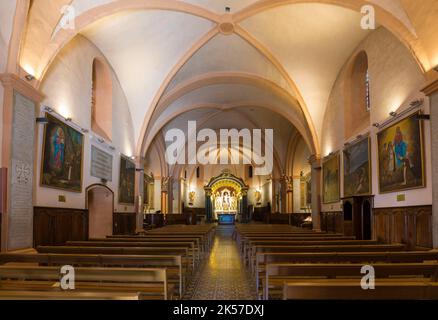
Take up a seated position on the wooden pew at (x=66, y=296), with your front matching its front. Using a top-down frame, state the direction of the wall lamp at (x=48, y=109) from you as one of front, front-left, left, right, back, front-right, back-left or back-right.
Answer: front

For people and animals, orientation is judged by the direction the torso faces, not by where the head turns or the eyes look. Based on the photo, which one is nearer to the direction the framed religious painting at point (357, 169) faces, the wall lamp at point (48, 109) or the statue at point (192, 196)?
the wall lamp

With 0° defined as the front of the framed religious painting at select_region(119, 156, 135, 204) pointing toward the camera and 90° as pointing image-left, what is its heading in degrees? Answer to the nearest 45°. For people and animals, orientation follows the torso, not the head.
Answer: approximately 315°

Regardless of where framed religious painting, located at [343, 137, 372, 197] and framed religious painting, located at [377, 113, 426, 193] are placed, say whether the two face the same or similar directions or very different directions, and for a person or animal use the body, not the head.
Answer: same or similar directions

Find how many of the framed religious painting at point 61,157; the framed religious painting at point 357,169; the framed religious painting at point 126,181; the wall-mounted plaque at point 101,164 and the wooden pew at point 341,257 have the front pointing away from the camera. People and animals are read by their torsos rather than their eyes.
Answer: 1

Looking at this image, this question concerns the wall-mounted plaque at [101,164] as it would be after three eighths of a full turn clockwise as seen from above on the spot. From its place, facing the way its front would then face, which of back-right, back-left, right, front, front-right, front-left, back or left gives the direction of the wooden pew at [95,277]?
left

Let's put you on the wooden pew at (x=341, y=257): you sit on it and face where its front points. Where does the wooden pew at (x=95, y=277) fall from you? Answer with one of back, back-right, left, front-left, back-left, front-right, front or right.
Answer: back-left

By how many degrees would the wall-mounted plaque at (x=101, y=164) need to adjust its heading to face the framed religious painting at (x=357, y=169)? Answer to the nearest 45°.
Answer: approximately 45° to its left

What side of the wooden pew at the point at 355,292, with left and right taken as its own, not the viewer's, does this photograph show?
back

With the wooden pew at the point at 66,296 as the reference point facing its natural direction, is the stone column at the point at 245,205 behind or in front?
in front

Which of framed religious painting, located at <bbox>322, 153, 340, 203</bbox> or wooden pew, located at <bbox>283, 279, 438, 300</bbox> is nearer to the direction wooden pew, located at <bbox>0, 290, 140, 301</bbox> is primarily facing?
the framed religious painting

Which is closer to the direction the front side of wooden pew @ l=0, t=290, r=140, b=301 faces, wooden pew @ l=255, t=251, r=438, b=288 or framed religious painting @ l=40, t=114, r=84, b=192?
the framed religious painting

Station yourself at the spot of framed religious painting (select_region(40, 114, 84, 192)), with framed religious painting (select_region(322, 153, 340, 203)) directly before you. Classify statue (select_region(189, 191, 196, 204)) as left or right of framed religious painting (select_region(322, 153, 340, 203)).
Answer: left

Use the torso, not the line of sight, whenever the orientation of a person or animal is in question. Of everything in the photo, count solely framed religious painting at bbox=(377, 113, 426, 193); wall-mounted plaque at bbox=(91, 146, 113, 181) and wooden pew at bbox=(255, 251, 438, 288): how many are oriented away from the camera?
1

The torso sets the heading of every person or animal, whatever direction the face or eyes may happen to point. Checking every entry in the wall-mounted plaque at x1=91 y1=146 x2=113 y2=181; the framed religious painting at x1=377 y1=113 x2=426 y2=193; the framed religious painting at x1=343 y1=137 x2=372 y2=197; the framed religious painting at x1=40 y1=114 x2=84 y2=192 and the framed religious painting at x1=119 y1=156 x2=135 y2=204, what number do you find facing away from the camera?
0

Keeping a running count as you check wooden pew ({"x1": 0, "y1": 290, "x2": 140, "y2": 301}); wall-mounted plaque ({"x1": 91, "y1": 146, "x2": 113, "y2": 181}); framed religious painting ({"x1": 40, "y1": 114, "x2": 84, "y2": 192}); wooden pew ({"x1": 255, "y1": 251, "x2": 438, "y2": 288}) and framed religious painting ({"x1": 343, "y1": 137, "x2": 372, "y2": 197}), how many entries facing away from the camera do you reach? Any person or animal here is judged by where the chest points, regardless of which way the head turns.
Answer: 2

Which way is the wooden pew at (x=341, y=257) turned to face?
away from the camera

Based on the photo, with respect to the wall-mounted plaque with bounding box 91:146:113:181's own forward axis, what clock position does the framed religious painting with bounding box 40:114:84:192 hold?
The framed religious painting is roughly at 2 o'clock from the wall-mounted plaque.

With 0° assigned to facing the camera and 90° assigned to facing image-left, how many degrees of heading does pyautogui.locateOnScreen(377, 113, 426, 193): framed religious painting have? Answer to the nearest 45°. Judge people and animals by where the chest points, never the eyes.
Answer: approximately 45°

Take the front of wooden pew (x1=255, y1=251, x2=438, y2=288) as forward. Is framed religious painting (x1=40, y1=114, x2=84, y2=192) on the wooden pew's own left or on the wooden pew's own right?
on the wooden pew's own left

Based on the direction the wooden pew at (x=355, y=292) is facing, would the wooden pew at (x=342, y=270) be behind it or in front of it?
in front

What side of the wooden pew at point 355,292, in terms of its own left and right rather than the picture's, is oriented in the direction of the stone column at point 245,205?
front
